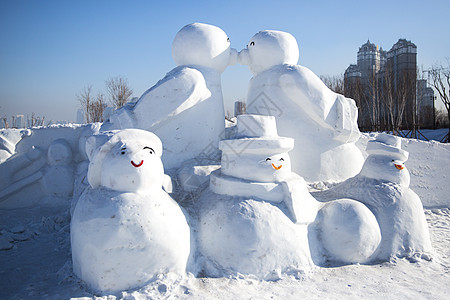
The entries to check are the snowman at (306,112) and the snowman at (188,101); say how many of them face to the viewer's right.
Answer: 1

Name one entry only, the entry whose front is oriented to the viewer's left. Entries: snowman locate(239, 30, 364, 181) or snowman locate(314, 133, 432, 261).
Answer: snowman locate(239, 30, 364, 181)

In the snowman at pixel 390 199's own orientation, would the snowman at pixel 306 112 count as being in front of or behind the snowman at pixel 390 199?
behind

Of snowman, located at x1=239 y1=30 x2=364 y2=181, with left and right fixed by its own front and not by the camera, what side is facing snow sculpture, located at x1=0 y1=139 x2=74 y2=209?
front

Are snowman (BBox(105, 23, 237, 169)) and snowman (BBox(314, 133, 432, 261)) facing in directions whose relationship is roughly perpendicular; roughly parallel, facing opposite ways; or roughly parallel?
roughly perpendicular

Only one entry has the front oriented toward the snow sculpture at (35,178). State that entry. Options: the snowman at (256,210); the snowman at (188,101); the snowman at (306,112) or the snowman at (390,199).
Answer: the snowman at (306,112)

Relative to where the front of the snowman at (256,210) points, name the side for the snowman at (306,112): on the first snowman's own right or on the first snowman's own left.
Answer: on the first snowman's own left

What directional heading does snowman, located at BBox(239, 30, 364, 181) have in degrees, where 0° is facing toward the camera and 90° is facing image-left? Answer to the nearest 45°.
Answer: approximately 90°

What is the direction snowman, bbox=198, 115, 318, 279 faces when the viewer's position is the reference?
facing the viewer and to the right of the viewer

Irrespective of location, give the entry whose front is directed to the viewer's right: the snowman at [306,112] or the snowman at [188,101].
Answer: the snowman at [188,101]

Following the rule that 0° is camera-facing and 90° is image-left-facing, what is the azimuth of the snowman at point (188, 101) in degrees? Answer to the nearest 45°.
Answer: approximately 270°

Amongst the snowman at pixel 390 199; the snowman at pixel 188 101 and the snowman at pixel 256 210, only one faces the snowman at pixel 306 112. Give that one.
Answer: the snowman at pixel 188 101

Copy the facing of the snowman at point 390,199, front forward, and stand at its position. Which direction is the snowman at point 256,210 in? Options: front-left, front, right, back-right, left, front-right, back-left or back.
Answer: right

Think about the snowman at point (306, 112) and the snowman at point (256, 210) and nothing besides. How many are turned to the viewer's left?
1
